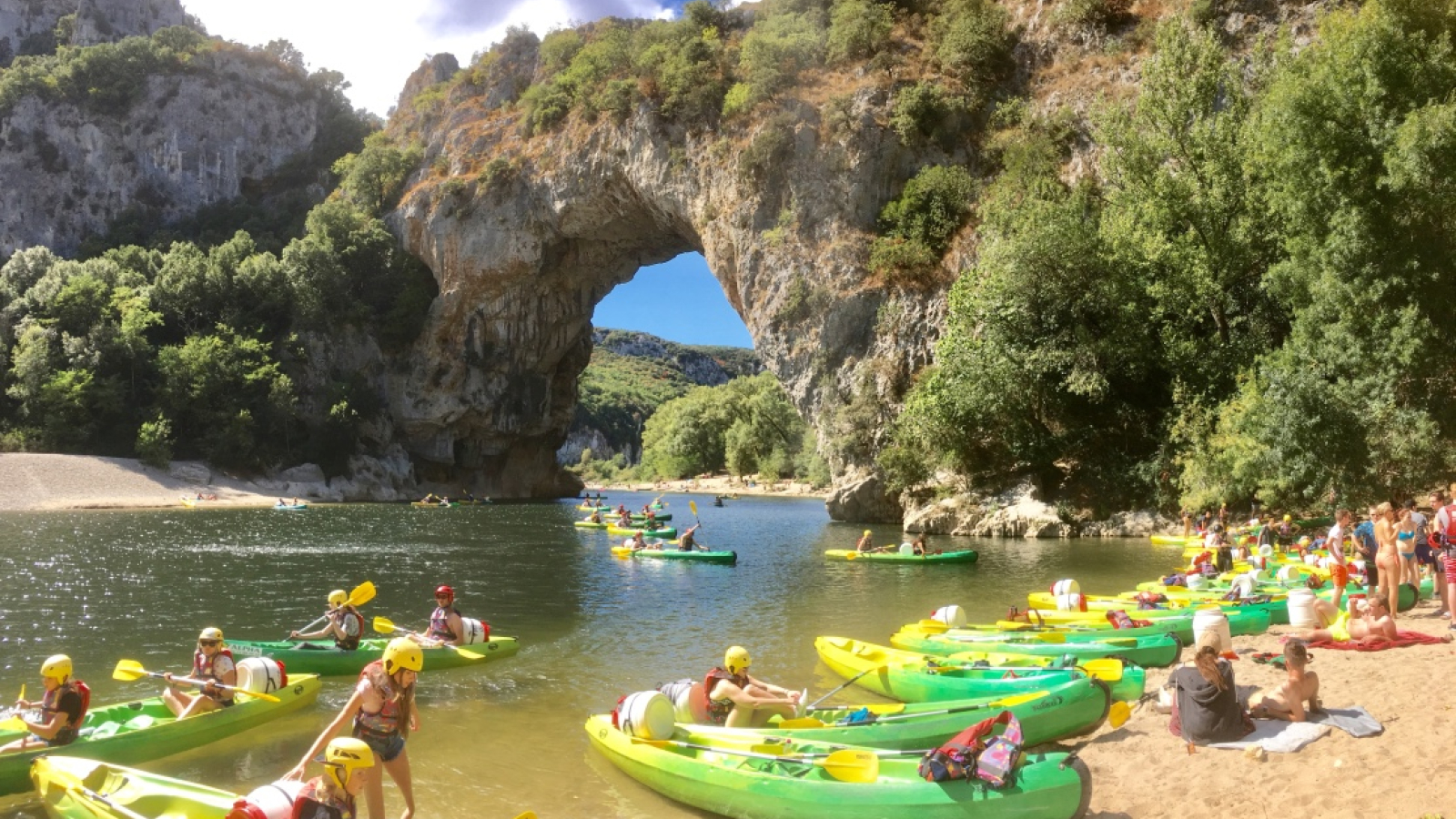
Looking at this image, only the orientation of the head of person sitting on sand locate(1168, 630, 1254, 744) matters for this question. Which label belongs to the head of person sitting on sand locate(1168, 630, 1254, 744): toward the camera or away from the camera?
away from the camera

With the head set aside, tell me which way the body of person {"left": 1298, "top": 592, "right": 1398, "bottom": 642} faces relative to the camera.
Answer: to the viewer's left

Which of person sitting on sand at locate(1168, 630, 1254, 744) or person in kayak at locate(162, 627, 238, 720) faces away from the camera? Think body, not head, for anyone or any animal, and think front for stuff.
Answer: the person sitting on sand

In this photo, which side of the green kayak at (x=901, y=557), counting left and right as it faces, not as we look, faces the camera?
right

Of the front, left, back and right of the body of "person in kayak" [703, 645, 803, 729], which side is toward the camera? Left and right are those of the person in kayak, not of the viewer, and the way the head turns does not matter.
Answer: right

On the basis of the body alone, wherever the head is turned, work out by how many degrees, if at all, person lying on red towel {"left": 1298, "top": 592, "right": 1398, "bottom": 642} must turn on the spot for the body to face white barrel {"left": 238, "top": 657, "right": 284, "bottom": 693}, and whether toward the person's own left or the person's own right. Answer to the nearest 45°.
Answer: approximately 45° to the person's own left

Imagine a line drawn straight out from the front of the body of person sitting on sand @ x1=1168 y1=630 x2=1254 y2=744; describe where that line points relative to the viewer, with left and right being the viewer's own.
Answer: facing away from the viewer
